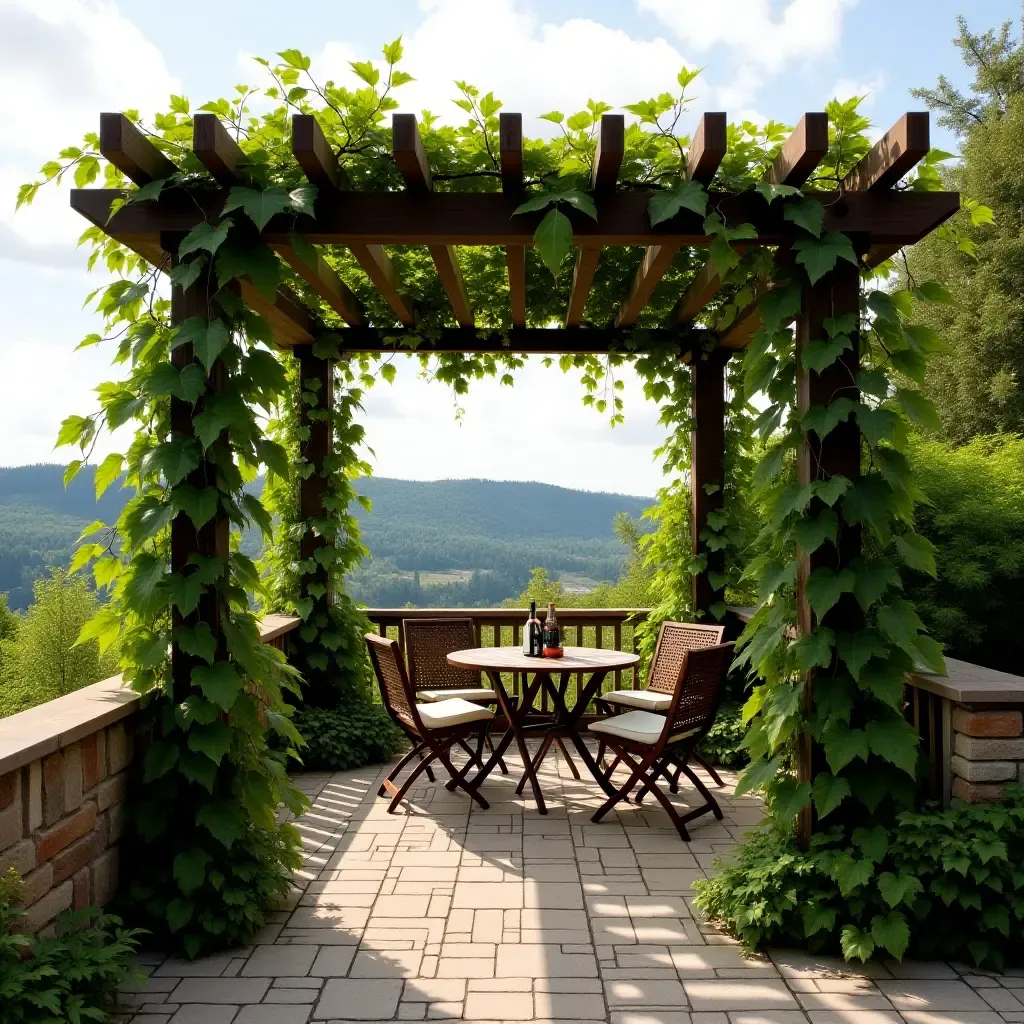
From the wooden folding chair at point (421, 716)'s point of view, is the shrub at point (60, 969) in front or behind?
behind

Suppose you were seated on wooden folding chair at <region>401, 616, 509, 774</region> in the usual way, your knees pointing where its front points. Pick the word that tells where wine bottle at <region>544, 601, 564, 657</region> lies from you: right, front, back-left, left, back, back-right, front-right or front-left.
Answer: front

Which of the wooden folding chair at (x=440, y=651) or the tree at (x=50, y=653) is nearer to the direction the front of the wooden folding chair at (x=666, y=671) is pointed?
the wooden folding chair

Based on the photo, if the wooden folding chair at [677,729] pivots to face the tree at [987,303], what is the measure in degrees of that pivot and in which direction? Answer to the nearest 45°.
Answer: approximately 90° to its right

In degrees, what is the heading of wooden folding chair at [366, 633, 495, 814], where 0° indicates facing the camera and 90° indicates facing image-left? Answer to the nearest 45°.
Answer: approximately 225°

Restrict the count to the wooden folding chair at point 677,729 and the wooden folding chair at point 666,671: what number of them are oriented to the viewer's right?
0

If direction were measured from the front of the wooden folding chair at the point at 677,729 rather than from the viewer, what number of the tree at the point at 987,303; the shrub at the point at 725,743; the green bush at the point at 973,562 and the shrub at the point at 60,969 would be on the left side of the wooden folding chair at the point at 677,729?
1

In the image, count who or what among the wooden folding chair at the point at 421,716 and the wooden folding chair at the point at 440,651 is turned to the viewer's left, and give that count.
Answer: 0

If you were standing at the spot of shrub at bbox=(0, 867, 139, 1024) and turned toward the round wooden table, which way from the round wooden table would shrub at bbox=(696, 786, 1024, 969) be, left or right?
right

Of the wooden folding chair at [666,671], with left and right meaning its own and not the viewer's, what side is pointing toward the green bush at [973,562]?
back

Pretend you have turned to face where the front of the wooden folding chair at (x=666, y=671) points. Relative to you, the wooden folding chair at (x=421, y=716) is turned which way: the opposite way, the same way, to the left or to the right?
the opposite way

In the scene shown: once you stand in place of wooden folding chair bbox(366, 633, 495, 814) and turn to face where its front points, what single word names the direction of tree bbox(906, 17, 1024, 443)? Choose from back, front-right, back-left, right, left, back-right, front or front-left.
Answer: front

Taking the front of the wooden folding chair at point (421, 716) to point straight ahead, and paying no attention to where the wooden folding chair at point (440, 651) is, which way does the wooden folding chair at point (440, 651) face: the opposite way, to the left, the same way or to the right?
to the right

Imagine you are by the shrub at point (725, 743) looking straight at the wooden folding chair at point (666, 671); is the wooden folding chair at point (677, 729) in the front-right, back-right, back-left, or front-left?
front-left

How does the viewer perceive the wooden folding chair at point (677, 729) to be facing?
facing away from the viewer and to the left of the viewer

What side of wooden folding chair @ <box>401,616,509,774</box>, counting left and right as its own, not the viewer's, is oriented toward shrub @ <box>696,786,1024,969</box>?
front
